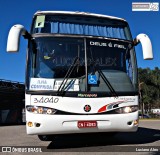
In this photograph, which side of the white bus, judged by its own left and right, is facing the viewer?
front
